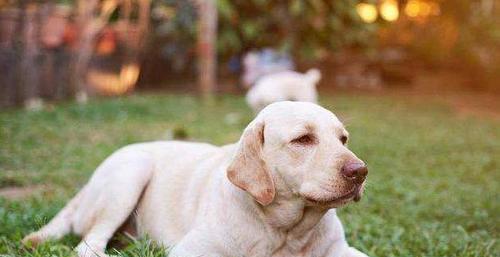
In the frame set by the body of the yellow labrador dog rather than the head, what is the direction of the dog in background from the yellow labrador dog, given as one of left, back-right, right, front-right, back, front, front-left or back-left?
back-left

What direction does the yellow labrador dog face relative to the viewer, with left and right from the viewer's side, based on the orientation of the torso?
facing the viewer and to the right of the viewer

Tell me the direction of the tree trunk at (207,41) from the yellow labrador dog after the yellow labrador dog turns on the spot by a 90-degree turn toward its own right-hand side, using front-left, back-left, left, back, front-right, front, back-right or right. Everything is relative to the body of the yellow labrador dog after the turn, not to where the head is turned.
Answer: back-right
